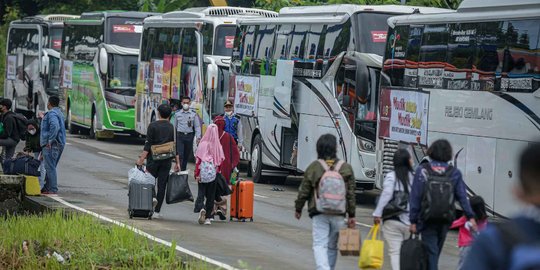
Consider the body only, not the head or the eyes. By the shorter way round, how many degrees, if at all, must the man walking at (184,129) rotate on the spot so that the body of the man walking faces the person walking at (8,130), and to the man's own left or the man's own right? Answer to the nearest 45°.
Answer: approximately 90° to the man's own right

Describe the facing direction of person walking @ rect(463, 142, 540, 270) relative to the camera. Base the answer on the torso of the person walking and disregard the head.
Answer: away from the camera

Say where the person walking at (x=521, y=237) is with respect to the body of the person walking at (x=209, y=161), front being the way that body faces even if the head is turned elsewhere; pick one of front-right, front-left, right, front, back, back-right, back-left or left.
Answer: back

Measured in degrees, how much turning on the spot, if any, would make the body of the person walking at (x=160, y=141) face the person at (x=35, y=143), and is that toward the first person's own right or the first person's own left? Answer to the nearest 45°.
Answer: approximately 45° to the first person's own left

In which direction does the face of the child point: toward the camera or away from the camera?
away from the camera

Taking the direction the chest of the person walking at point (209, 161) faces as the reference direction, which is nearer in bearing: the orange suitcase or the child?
the orange suitcase

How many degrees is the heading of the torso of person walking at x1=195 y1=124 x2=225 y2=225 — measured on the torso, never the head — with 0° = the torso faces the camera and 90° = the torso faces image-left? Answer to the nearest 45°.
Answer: approximately 180°

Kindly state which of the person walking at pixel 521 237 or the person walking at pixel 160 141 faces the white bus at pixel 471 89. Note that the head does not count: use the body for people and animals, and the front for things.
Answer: the person walking at pixel 521 237

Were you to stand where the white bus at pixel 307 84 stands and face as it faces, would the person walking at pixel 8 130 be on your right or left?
on your right

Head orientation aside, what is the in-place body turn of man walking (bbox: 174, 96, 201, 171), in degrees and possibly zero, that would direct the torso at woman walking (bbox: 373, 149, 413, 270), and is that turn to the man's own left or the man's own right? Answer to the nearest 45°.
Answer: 0° — they already face them

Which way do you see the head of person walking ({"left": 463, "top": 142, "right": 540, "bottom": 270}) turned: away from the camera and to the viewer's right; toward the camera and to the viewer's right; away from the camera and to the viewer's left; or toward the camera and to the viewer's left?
away from the camera and to the viewer's left

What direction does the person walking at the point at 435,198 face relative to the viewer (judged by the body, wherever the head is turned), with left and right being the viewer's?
facing away from the viewer

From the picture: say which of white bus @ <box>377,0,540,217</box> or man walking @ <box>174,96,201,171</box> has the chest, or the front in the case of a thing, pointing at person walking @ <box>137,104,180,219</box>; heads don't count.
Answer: the man walking

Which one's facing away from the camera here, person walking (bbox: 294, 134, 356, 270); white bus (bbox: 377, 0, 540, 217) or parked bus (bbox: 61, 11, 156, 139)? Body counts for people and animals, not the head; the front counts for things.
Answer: the person walking
